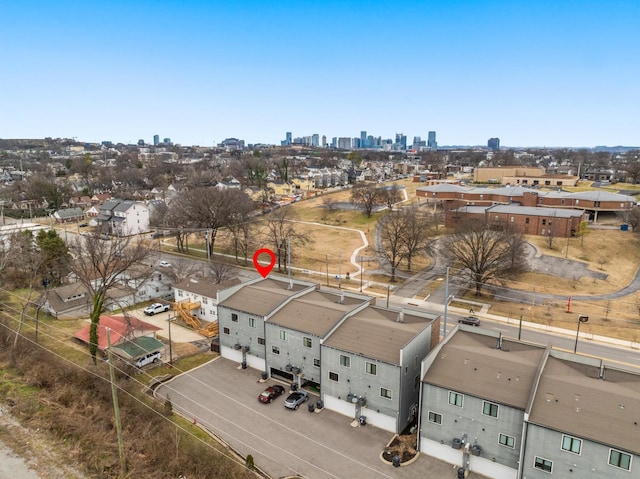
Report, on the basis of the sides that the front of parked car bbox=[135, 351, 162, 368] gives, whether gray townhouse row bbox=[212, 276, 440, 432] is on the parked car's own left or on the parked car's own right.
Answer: on the parked car's own left

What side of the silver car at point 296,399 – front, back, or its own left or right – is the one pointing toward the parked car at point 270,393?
left

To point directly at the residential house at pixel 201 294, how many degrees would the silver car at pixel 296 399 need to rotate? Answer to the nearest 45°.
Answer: approximately 90° to its left

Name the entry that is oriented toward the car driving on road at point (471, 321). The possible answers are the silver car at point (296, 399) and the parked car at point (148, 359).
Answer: the silver car

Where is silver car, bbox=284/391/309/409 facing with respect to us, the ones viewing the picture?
facing away from the viewer and to the right of the viewer
